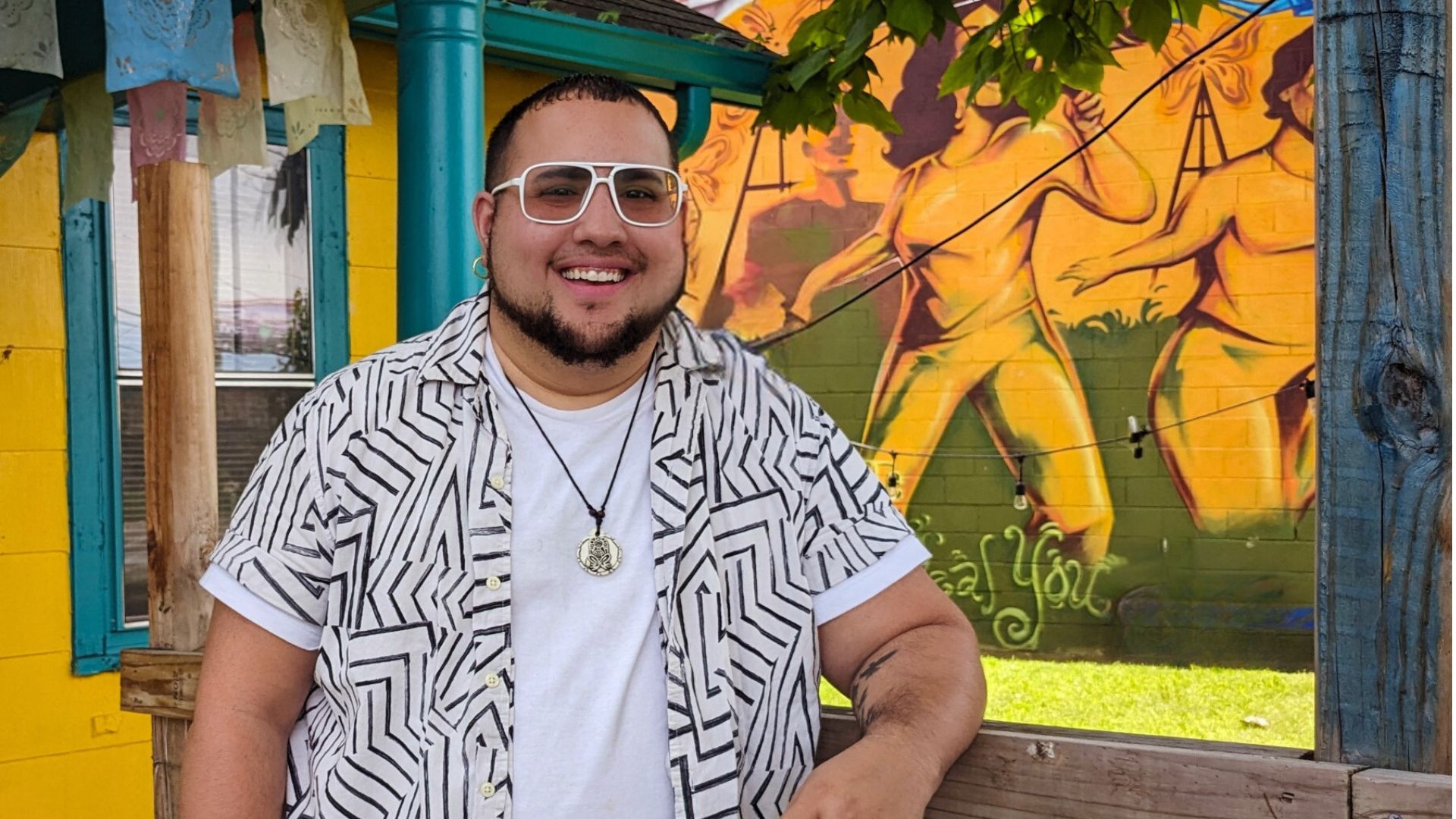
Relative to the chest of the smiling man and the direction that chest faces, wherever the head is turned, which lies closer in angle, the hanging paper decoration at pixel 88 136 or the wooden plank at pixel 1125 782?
the wooden plank

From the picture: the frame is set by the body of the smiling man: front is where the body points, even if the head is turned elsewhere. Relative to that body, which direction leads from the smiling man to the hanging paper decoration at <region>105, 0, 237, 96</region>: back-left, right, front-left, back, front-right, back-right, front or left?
back-right

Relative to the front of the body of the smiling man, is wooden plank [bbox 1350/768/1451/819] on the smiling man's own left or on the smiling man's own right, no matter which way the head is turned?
on the smiling man's own left

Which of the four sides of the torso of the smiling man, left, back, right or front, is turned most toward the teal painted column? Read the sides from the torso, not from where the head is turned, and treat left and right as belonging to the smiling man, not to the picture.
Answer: back

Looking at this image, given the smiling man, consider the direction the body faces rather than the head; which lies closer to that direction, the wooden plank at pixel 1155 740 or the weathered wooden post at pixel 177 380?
the wooden plank

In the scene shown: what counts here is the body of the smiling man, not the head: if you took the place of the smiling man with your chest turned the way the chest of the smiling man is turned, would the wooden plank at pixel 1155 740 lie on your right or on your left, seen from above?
on your left

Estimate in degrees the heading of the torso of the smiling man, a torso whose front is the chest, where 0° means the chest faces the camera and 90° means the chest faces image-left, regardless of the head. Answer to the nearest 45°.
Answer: approximately 0°

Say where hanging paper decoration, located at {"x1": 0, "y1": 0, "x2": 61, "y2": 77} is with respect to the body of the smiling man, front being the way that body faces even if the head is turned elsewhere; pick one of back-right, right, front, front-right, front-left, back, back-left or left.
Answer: back-right
